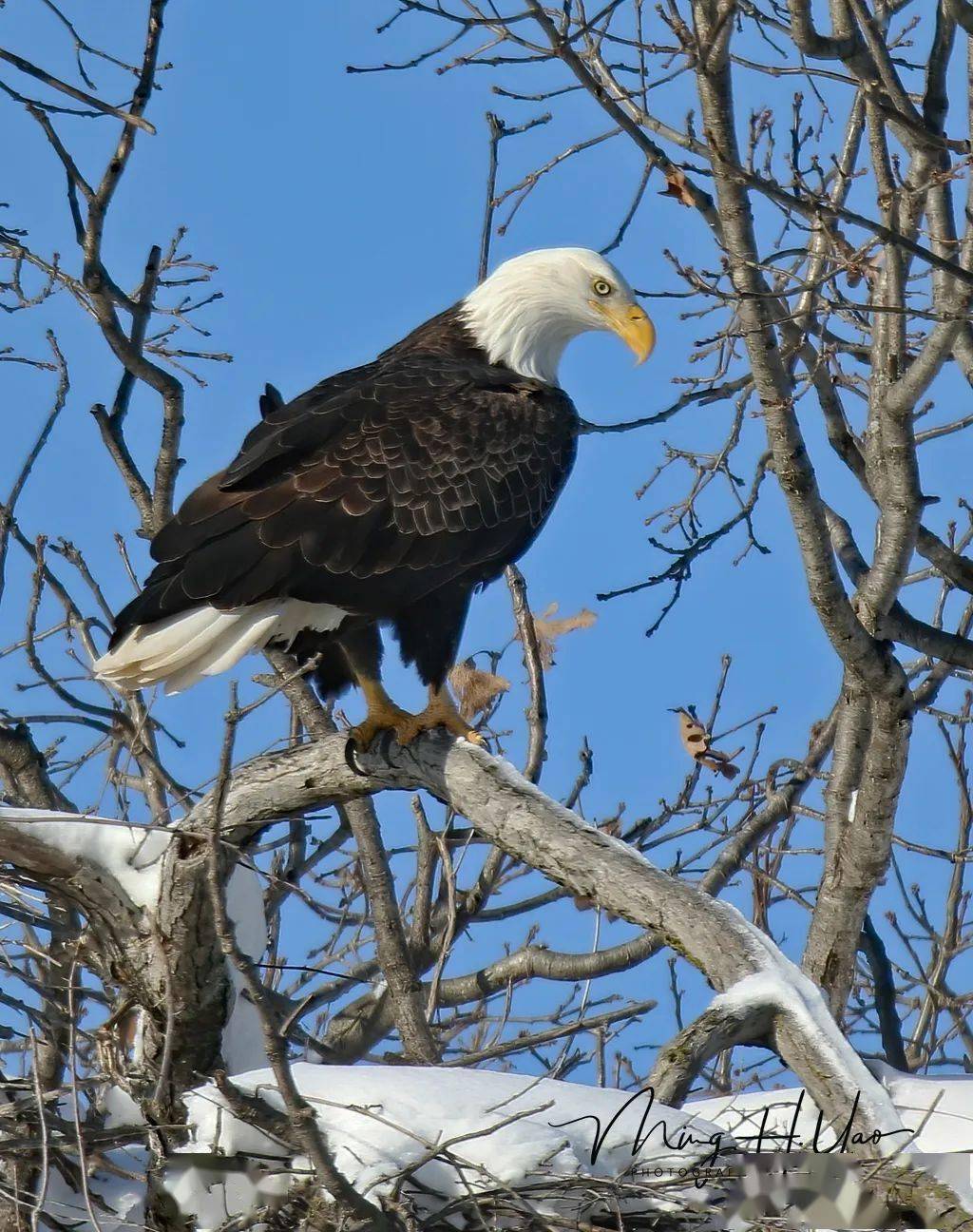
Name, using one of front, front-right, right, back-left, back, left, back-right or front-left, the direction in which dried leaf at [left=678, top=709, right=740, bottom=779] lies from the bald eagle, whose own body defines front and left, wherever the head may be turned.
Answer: front-left

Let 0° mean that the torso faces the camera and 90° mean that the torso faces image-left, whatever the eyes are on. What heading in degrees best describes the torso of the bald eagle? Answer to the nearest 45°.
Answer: approximately 270°

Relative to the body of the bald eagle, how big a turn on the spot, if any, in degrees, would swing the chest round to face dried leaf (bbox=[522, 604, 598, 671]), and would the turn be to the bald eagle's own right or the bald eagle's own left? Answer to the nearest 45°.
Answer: approximately 45° to the bald eagle's own left
